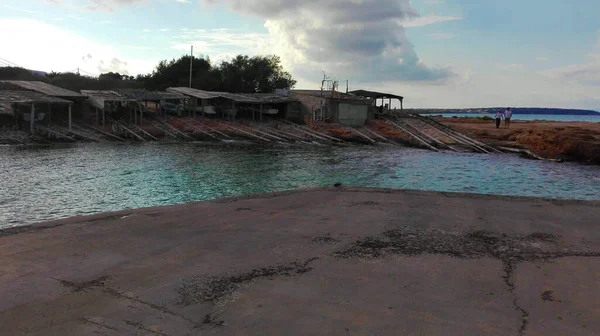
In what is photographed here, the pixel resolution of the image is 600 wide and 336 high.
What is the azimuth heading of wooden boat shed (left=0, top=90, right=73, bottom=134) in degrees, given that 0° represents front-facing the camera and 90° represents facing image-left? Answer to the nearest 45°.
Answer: approximately 315°

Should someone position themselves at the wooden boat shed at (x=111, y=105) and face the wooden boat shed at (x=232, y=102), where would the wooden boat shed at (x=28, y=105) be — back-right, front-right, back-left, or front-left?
back-right

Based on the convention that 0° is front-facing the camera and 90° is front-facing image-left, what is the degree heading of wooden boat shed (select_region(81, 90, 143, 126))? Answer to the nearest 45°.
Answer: approximately 315°

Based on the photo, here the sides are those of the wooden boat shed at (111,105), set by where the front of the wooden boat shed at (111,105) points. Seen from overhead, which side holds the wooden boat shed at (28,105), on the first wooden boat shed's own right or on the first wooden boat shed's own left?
on the first wooden boat shed's own right

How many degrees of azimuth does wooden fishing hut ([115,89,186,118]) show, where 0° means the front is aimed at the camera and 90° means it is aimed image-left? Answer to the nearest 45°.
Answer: approximately 315°

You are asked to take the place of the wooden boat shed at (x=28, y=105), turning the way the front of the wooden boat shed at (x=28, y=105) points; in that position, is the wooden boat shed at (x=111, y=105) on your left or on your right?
on your left

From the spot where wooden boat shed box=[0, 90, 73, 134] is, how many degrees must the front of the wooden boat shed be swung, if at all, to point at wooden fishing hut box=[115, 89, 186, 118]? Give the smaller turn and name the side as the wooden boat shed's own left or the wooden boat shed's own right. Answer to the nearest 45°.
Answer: approximately 90° to the wooden boat shed's own left
